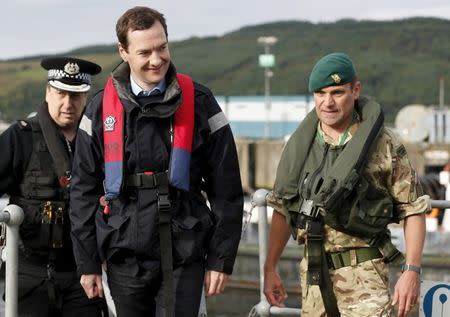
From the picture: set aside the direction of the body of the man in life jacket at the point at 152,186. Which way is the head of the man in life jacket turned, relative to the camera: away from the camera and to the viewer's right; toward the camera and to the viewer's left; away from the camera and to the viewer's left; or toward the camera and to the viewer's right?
toward the camera and to the viewer's right

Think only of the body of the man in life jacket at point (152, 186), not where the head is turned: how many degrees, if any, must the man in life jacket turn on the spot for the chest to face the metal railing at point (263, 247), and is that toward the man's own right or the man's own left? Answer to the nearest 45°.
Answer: approximately 135° to the man's own left

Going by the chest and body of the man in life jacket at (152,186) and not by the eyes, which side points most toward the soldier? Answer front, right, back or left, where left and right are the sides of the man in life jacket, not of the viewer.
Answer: left

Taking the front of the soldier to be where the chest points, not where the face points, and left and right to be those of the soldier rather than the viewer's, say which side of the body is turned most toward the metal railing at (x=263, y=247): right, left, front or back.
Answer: right

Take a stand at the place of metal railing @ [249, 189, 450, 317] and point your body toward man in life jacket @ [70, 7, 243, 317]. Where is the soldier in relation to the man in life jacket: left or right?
left

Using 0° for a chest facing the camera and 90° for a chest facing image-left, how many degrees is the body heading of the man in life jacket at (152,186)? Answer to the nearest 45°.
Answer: approximately 0°

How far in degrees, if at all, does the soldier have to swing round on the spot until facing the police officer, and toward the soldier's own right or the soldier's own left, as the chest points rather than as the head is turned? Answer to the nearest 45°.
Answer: approximately 45° to the soldier's own right

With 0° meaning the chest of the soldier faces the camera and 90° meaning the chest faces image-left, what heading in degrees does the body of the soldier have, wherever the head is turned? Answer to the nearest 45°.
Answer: approximately 45°

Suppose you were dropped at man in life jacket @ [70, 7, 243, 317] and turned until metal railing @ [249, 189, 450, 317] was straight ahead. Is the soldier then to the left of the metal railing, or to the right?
right
